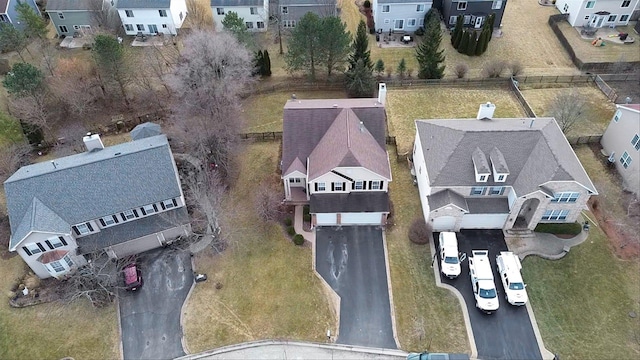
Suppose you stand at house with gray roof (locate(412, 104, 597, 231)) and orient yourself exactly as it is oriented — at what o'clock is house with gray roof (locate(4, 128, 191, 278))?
house with gray roof (locate(4, 128, 191, 278)) is roughly at 2 o'clock from house with gray roof (locate(412, 104, 597, 231)).

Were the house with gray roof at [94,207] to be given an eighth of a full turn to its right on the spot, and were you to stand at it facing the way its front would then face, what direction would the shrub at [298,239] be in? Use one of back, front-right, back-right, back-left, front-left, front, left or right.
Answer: left

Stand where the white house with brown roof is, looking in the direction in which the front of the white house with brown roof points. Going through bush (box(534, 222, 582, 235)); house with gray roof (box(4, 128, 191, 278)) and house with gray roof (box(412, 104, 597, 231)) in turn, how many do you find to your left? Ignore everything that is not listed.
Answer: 2

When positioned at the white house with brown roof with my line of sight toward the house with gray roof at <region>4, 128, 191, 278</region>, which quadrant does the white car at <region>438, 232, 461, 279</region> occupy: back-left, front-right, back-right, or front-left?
back-left

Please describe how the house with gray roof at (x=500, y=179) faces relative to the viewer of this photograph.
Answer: facing the viewer

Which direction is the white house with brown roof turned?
toward the camera
